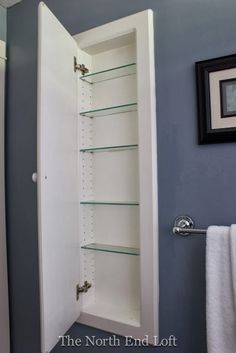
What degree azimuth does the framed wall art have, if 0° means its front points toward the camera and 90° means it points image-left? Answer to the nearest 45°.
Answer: approximately 45°
